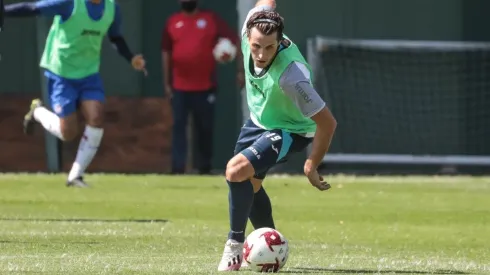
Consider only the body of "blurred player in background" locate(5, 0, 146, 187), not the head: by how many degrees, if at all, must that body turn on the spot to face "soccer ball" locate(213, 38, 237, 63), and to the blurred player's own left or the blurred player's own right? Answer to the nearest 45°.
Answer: approximately 90° to the blurred player's own left

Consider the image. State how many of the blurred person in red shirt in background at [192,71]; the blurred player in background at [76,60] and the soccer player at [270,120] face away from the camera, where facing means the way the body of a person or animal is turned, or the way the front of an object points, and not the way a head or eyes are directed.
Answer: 0

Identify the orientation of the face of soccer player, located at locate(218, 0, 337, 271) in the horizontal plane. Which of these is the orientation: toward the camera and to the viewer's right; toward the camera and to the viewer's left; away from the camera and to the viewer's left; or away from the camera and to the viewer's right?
toward the camera and to the viewer's left

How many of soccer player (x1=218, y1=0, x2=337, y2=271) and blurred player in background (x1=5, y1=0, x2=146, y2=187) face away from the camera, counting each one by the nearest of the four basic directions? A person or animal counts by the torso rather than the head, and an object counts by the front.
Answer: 0

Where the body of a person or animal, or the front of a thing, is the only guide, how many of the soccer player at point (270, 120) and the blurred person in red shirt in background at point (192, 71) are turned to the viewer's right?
0

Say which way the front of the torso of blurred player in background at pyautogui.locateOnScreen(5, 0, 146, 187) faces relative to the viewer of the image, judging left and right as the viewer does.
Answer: facing the viewer and to the right of the viewer

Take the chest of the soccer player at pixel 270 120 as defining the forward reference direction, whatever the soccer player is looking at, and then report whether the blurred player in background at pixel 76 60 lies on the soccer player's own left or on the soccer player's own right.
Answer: on the soccer player's own right

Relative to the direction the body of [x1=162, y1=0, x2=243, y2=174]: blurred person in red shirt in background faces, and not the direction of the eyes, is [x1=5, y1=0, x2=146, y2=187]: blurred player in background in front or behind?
in front

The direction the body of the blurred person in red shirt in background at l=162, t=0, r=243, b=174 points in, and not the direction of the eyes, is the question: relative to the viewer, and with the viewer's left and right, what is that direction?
facing the viewer

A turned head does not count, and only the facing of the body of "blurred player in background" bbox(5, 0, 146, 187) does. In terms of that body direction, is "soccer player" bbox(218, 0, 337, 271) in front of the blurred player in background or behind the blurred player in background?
in front

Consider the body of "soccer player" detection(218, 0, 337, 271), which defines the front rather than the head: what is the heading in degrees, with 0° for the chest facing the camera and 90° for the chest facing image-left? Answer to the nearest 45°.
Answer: approximately 45°

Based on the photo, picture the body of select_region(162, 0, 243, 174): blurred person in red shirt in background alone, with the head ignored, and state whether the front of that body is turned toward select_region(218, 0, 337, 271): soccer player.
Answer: yes
